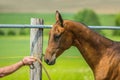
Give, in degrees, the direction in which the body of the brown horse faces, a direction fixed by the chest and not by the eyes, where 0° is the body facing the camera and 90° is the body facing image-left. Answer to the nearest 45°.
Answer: approximately 90°

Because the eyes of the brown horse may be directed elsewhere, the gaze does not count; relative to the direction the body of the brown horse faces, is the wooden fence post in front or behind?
in front
